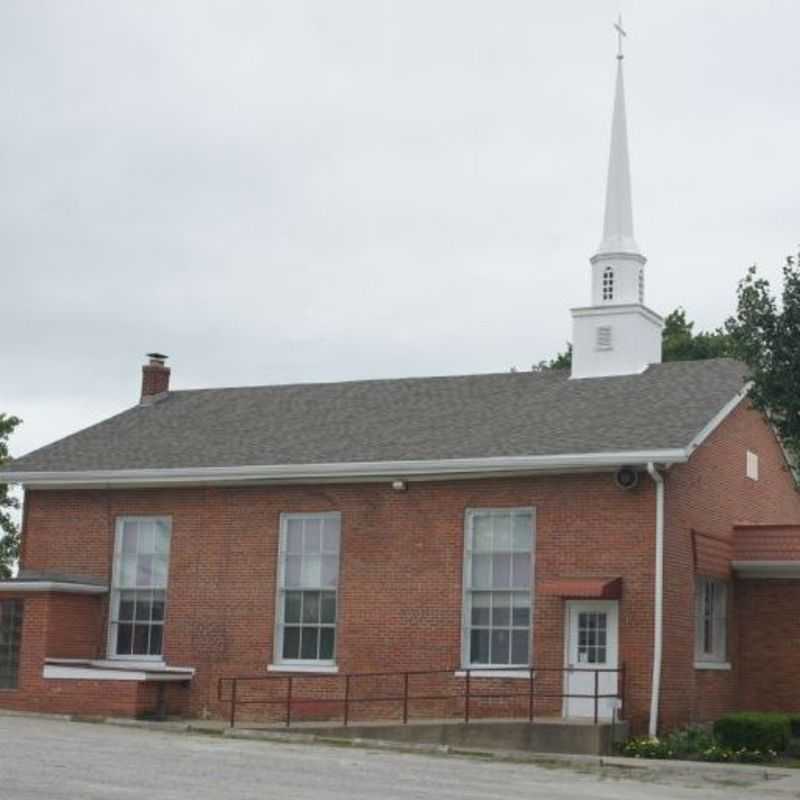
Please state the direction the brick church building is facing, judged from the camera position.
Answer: facing the viewer and to the right of the viewer

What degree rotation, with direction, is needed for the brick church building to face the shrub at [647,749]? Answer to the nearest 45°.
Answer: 0° — it already faces it

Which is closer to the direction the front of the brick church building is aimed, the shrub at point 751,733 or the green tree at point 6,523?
the shrub

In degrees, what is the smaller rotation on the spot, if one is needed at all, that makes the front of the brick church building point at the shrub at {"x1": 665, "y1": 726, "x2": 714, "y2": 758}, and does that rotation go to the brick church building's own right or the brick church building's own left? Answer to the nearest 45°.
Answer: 0° — it already faces it

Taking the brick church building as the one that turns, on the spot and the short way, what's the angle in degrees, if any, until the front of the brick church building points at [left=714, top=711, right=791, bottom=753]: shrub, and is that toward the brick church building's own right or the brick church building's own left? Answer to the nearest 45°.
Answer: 0° — it already faces it

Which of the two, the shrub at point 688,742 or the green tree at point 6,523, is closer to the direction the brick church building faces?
the shrub

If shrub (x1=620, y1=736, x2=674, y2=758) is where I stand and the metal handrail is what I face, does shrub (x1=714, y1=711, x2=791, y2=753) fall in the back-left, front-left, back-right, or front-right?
back-right

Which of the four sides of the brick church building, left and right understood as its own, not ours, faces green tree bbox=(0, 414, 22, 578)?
back

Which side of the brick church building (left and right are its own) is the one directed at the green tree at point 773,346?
front
